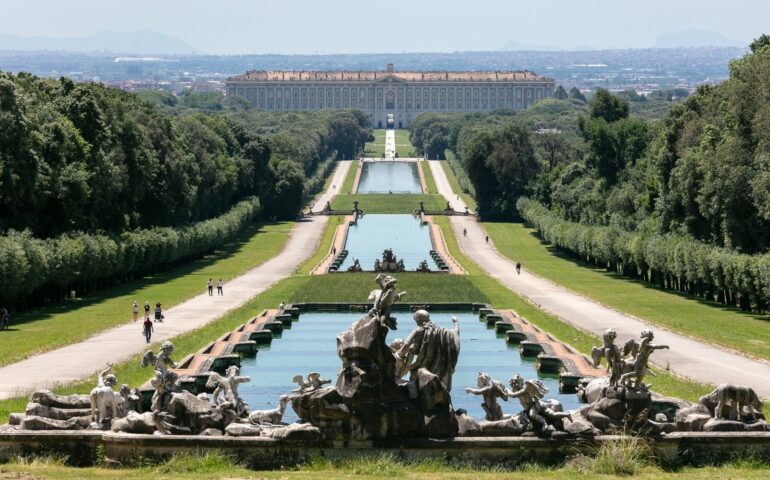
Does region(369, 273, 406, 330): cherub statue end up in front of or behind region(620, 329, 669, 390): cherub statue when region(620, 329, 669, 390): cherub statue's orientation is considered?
behind
